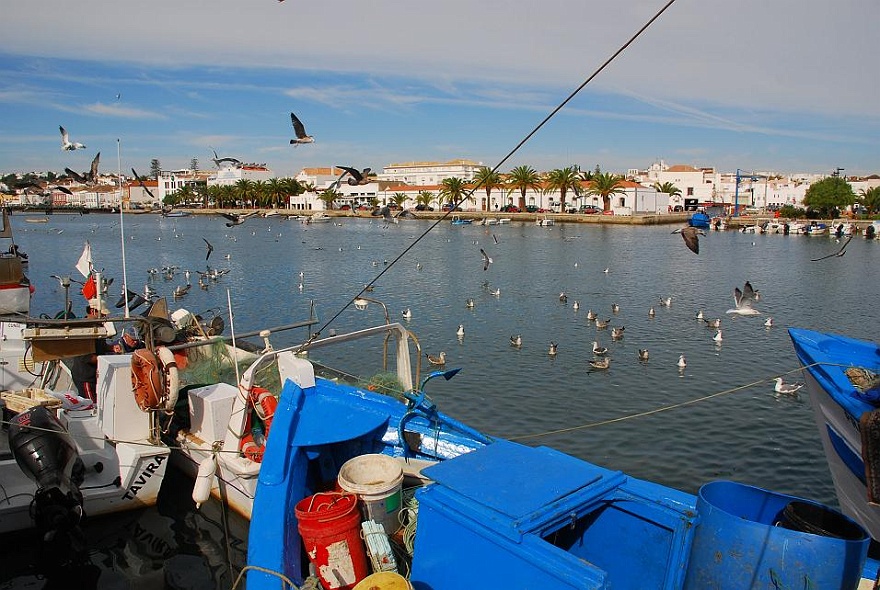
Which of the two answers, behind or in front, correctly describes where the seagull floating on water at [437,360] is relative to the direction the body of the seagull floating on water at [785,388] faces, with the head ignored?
in front

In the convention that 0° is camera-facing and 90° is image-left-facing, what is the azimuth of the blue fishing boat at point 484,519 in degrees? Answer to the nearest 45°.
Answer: approximately 135°

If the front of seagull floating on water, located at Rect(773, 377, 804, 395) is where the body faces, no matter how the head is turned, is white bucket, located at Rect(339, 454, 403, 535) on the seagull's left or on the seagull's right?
on the seagull's left

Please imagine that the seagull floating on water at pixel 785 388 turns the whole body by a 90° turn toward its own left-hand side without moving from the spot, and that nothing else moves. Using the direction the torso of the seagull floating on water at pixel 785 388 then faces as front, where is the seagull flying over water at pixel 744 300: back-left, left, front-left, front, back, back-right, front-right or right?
back

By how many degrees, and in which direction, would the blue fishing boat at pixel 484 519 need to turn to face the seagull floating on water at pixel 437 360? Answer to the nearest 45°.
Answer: approximately 45° to its right

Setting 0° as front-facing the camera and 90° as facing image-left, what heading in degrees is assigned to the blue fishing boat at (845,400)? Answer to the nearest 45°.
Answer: approximately 90°

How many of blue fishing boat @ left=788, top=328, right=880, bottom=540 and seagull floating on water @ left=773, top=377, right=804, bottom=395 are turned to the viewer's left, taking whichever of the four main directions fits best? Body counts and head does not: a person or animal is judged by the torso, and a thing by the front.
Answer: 2

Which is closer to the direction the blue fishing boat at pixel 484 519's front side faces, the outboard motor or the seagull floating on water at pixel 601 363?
the outboard motor

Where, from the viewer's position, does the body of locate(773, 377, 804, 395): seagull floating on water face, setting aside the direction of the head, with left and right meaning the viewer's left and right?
facing to the left of the viewer

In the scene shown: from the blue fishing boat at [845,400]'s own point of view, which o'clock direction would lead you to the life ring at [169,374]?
The life ring is roughly at 11 o'clock from the blue fishing boat.
